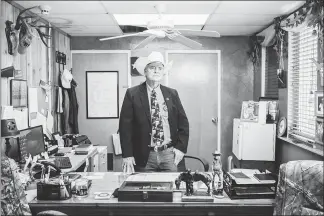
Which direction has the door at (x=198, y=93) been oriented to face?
toward the camera

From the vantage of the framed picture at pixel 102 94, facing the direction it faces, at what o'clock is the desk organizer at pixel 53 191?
The desk organizer is roughly at 12 o'clock from the framed picture.

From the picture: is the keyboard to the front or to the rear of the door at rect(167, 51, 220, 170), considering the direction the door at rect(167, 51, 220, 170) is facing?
to the front

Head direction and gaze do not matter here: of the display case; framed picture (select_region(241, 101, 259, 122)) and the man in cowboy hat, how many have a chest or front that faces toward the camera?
3

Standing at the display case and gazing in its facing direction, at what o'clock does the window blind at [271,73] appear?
The window blind is roughly at 7 o'clock from the display case.

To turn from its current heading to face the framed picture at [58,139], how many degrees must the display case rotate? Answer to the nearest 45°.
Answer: approximately 135° to its right

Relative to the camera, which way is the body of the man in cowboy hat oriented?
toward the camera
